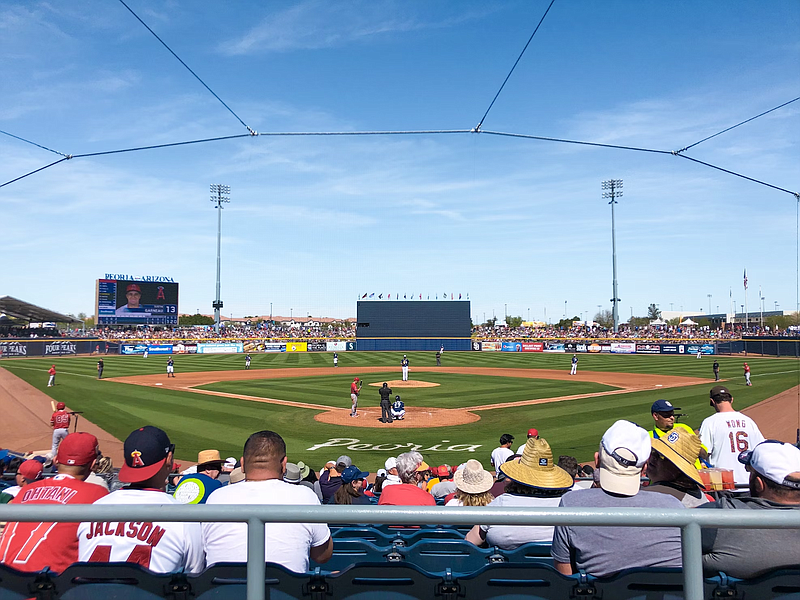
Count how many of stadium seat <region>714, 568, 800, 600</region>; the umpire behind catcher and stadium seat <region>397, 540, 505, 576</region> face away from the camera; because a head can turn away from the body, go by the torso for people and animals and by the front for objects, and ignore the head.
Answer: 3

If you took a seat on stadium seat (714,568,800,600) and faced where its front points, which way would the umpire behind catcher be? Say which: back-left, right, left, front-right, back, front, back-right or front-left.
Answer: front-left

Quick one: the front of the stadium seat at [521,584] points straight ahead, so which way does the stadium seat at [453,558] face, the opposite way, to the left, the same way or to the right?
the same way

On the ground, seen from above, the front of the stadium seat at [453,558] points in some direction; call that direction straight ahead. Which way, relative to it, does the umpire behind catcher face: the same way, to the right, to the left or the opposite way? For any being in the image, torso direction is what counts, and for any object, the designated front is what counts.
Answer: the same way

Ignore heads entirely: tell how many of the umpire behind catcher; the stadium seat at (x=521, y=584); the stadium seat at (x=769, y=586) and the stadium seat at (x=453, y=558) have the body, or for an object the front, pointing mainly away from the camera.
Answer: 4

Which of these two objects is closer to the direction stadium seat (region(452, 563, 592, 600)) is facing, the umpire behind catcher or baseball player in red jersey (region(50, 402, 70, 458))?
the umpire behind catcher

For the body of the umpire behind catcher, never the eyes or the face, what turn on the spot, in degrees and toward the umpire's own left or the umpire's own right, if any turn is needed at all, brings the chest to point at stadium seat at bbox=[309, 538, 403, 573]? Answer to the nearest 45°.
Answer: approximately 180°

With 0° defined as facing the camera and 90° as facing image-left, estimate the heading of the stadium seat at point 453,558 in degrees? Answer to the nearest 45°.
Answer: approximately 180°

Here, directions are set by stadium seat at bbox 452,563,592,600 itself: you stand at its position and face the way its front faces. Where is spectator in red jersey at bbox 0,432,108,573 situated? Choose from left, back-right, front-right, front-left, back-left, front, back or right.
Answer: left

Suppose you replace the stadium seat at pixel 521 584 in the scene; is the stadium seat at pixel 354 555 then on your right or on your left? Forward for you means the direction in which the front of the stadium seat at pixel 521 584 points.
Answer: on your left

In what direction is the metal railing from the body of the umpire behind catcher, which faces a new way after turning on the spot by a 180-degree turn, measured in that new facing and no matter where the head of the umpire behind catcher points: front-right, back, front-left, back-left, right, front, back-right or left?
front

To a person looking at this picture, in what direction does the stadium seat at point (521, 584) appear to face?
facing away from the viewer

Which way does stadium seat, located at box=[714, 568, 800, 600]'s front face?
away from the camera

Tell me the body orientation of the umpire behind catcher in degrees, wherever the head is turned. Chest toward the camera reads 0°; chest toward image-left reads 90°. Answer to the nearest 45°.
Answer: approximately 180°

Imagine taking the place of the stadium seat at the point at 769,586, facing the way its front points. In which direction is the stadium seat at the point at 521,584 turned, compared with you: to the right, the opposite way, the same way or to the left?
the same way
